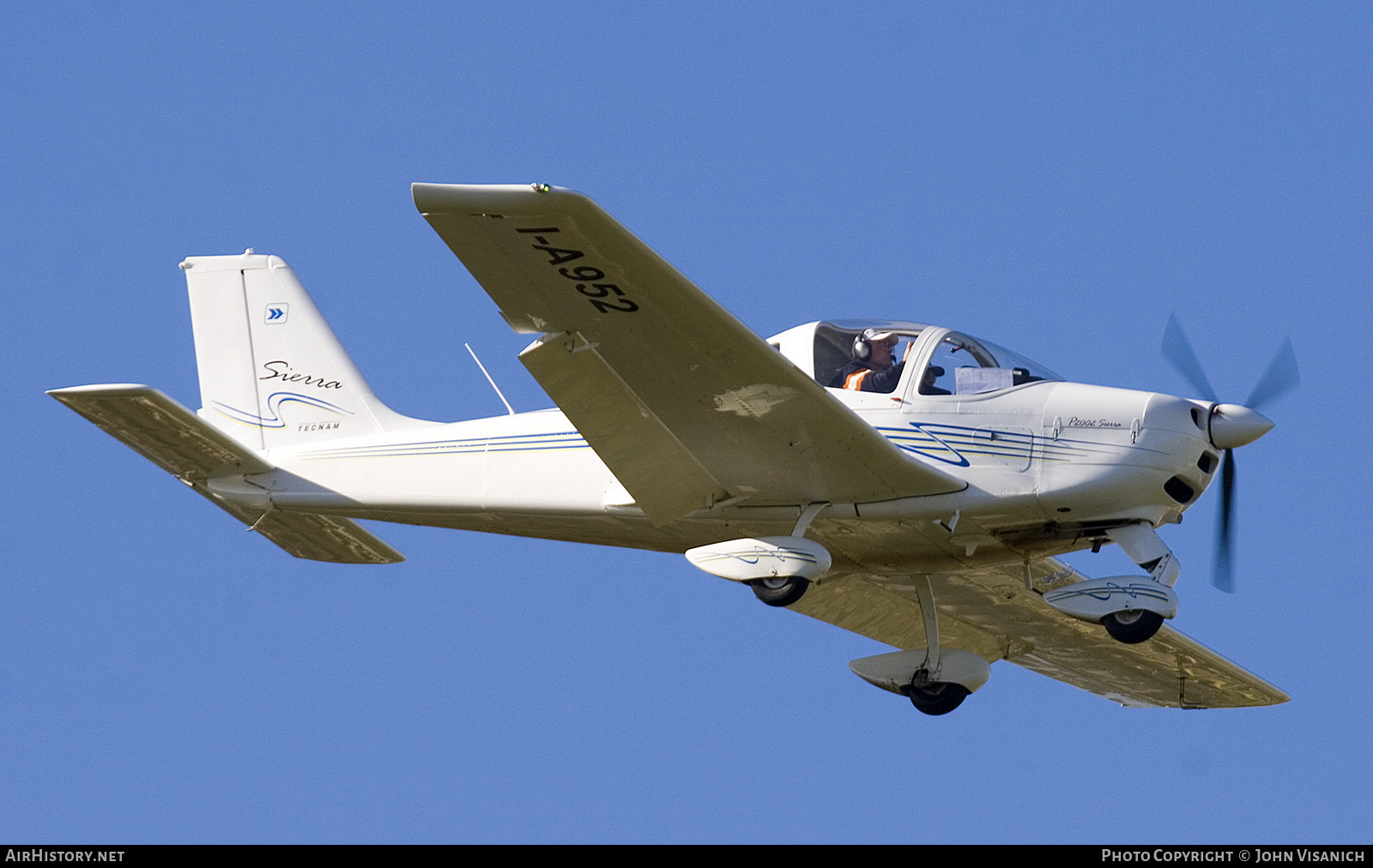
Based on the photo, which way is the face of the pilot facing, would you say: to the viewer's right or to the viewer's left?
to the viewer's right

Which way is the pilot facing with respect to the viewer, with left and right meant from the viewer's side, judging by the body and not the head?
facing to the right of the viewer

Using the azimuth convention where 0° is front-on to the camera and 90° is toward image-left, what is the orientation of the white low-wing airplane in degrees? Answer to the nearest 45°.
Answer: approximately 315°
